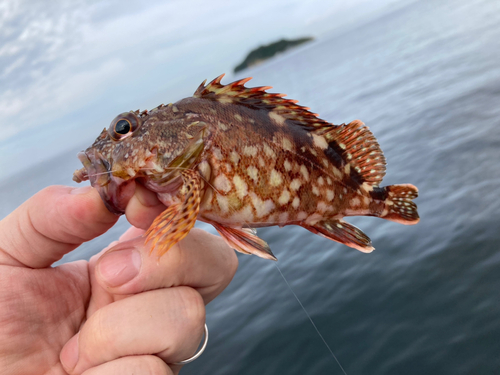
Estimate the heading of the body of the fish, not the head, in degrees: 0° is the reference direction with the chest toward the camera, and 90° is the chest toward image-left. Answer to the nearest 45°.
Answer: approximately 90°
